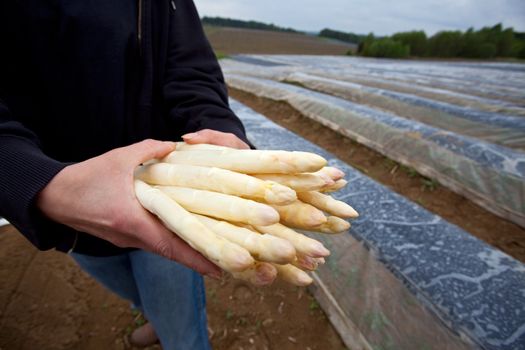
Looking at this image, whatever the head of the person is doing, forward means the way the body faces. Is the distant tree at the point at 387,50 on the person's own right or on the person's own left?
on the person's own left

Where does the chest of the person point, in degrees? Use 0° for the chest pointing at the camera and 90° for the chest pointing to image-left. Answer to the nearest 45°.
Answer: approximately 315°

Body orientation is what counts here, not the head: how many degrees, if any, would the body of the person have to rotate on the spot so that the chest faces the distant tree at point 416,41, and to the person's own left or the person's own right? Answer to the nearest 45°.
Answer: approximately 90° to the person's own left

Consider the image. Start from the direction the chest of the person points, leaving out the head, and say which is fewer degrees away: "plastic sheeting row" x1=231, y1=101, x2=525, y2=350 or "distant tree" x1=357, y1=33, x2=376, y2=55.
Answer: the plastic sheeting row

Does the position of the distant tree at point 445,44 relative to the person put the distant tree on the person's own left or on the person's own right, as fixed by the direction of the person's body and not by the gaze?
on the person's own left

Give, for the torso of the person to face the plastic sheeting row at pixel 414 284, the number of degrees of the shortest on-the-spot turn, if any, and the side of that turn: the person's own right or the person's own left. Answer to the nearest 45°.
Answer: approximately 45° to the person's own left
